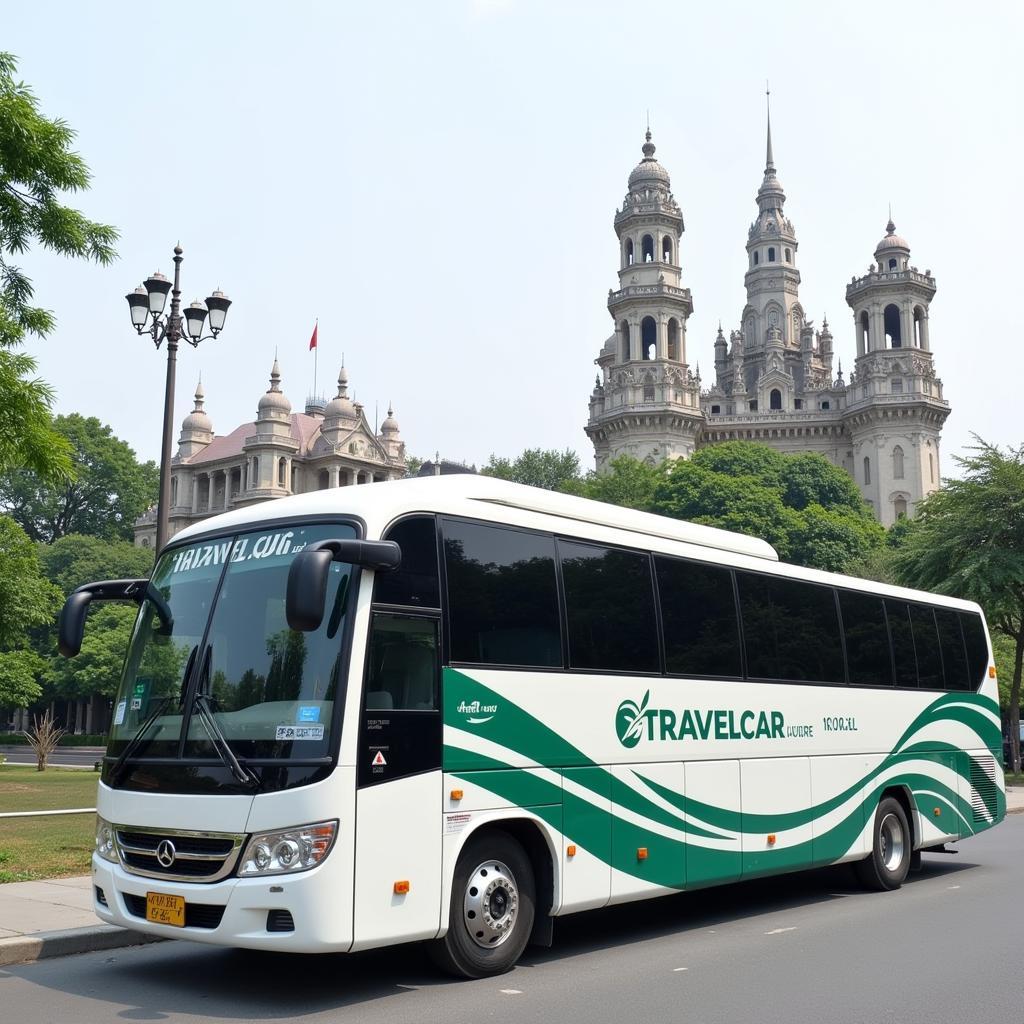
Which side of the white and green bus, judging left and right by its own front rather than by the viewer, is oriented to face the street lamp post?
right

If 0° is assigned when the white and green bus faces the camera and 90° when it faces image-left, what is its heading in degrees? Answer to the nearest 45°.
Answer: approximately 45°

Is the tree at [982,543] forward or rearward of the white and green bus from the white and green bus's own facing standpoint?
rearward
